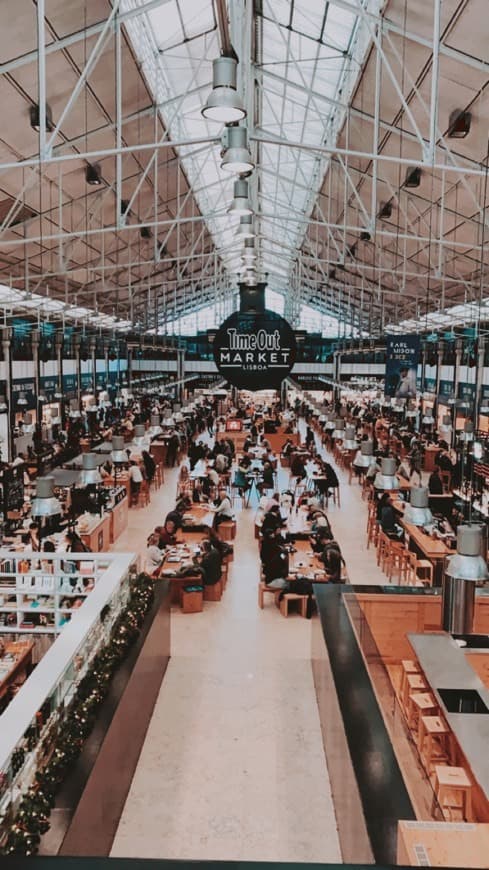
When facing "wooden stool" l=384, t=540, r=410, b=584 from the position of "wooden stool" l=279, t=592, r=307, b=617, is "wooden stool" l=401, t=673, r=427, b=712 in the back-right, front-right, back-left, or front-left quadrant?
back-right

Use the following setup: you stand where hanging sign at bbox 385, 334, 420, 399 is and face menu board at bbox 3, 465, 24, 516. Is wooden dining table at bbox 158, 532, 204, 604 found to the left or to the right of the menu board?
left

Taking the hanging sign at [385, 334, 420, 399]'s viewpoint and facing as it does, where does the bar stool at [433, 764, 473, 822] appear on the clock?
The bar stool is roughly at 12 o'clock from the hanging sign.

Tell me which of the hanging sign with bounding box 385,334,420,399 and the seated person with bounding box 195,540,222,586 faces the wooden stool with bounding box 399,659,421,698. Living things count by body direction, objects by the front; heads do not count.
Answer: the hanging sign

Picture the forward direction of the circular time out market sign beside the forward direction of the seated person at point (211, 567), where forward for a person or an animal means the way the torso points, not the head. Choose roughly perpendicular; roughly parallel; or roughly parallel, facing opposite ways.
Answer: roughly perpendicular

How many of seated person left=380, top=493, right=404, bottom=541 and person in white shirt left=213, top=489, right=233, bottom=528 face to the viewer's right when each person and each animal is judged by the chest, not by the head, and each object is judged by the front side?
1

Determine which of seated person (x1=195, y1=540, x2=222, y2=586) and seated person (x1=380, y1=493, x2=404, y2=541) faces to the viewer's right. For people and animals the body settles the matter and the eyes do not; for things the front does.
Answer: seated person (x1=380, y1=493, x2=404, y2=541)
